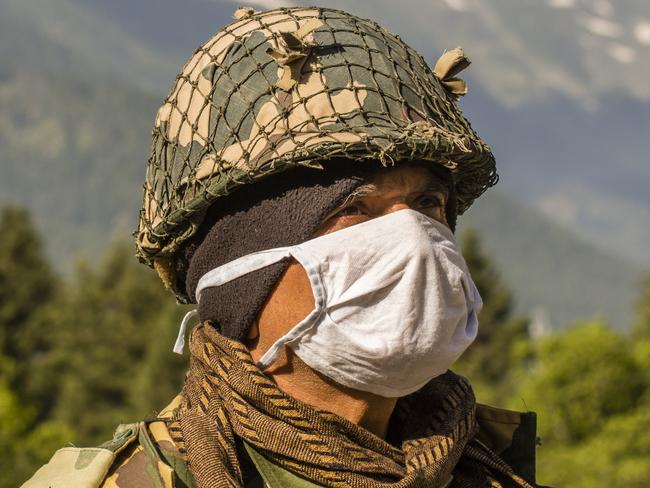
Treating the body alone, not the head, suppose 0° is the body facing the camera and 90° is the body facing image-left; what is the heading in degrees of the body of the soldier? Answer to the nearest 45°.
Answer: approximately 315°

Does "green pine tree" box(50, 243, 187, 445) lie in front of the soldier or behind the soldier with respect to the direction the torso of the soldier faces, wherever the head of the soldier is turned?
behind
